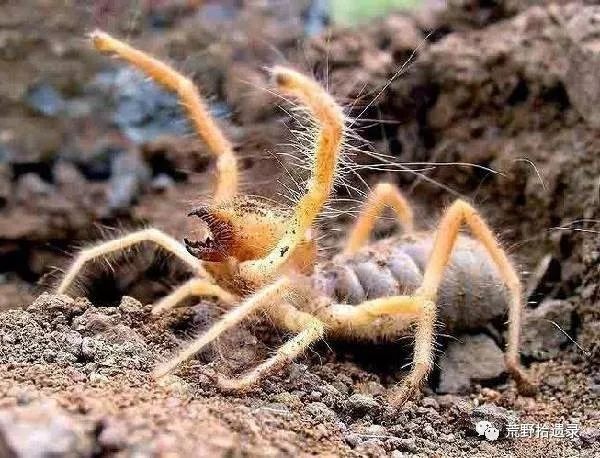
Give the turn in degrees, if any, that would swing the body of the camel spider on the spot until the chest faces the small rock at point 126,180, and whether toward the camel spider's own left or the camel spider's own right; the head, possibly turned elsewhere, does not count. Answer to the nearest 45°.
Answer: approximately 45° to the camel spider's own right

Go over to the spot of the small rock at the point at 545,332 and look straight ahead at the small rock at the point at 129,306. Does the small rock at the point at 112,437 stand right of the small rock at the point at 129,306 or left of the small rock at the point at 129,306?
left

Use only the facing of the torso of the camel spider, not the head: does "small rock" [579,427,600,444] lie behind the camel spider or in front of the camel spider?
behind

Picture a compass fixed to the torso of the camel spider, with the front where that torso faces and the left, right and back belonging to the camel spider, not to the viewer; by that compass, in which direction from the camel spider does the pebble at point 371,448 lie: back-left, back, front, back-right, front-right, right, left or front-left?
left

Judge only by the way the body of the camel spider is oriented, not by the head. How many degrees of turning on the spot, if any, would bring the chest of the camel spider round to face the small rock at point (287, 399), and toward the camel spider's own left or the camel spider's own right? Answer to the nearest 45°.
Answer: approximately 90° to the camel spider's own left

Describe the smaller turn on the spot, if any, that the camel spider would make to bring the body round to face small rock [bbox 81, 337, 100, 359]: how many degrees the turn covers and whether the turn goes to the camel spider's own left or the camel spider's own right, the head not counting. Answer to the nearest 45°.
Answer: approximately 45° to the camel spider's own left

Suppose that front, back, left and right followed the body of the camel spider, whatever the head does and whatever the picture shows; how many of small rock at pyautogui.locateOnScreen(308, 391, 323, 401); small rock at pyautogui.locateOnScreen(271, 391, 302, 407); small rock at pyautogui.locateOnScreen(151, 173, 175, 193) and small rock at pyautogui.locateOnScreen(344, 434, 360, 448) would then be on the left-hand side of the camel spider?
3

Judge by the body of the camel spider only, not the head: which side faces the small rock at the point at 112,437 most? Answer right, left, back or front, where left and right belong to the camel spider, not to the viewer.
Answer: left

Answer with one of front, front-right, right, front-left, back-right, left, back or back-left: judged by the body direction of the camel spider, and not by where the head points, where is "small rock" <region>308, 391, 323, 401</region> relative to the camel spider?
left

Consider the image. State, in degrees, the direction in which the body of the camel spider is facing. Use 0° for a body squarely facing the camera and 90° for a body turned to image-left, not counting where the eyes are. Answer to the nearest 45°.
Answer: approximately 90°

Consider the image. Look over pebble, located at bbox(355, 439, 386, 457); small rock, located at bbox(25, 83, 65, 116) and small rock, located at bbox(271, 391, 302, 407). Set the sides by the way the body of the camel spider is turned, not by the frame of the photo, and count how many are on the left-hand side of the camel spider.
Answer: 2

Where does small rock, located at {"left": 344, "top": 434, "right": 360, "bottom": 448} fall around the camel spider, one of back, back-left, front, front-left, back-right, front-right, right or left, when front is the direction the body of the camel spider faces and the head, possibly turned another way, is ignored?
left

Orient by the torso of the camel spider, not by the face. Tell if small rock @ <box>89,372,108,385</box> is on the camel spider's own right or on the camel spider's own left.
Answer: on the camel spider's own left

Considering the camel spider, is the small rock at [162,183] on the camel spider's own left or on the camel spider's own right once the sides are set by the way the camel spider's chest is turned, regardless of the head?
on the camel spider's own right

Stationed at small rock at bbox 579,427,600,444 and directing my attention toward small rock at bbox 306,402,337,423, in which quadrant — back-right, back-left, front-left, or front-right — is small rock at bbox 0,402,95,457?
front-left

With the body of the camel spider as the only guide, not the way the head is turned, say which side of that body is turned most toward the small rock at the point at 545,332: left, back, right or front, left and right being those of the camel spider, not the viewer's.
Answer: back
